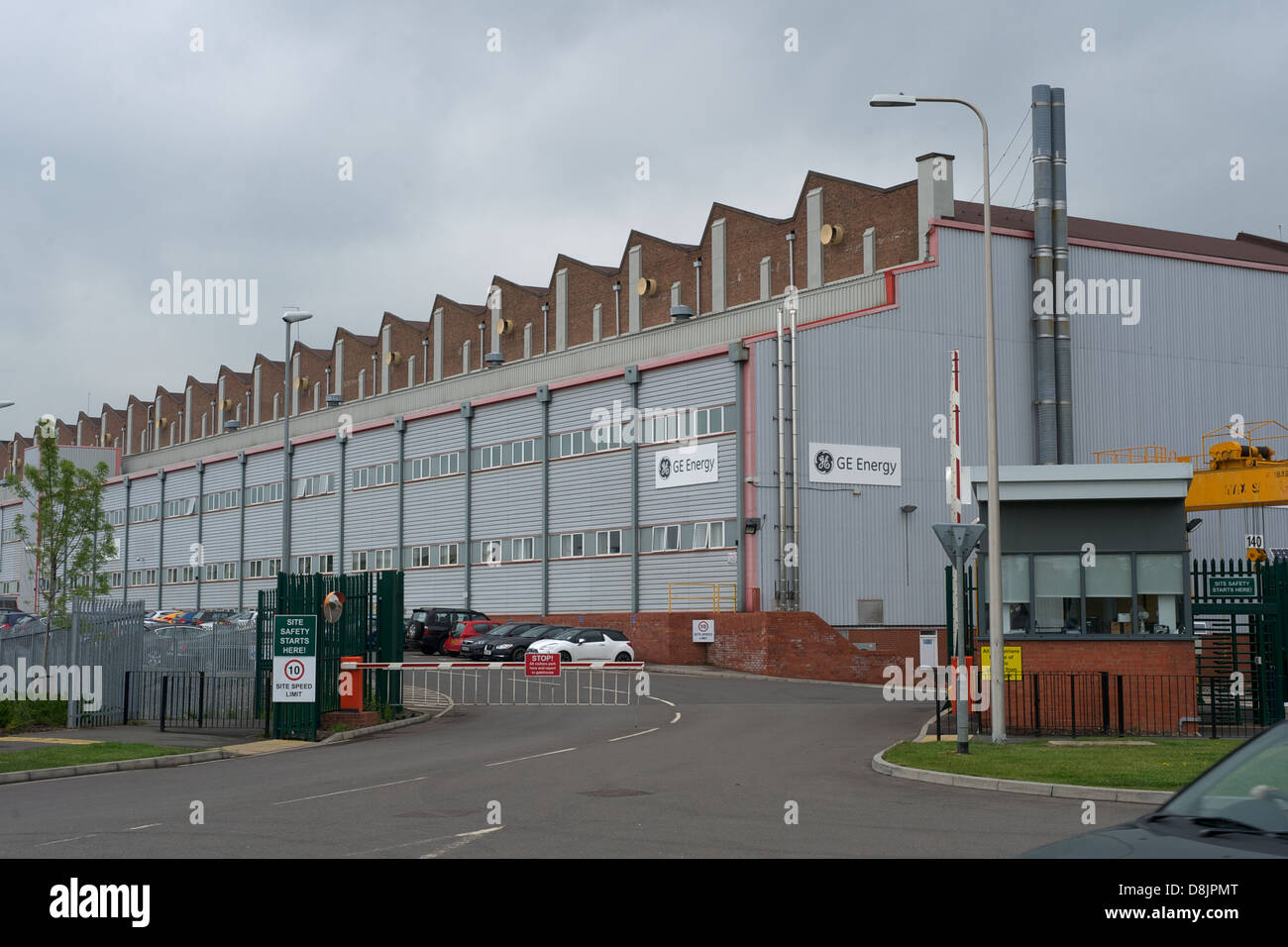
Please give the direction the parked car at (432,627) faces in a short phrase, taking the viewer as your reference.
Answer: facing away from the viewer and to the right of the viewer

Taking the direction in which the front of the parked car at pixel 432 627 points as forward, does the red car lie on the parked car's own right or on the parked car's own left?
on the parked car's own right

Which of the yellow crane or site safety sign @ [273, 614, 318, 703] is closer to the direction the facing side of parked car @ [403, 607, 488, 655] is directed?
the yellow crane

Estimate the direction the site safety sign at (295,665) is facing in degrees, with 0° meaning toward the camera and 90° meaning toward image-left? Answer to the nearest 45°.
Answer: approximately 0°

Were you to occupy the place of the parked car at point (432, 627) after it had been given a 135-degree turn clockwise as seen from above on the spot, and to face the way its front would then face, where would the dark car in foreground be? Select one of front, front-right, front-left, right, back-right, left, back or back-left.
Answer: front

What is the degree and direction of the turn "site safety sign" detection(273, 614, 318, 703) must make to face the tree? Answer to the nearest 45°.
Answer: approximately 135° to its right

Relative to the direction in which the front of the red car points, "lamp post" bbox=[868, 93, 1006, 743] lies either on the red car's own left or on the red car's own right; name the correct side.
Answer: on the red car's own right

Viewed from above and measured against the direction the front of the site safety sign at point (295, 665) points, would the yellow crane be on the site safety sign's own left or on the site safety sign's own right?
on the site safety sign's own left

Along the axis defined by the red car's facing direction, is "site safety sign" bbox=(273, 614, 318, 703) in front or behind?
behind

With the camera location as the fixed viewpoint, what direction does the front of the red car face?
facing away from the viewer and to the right of the viewer
